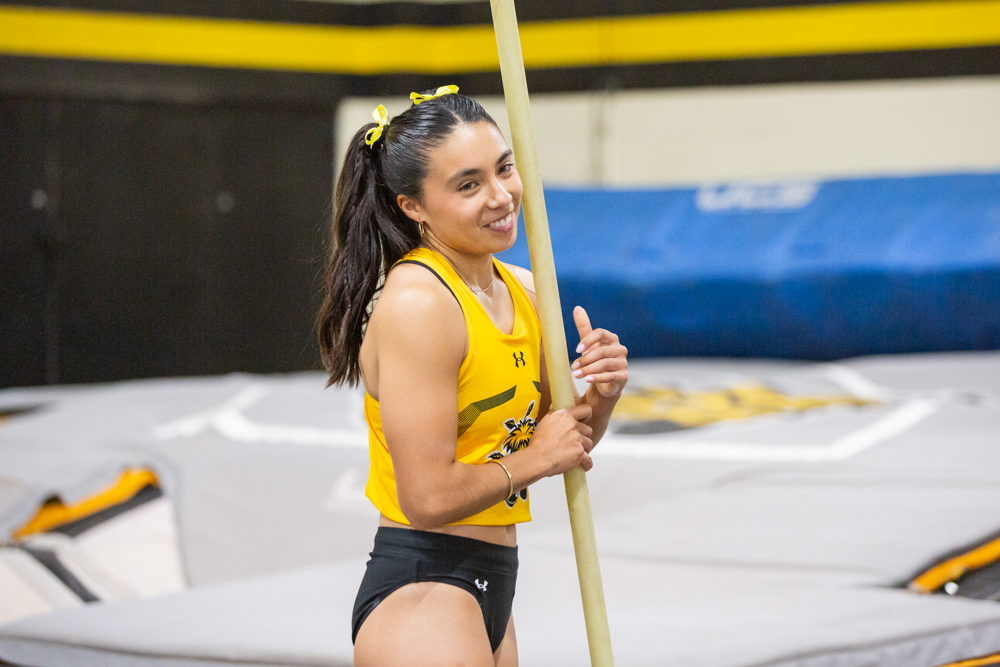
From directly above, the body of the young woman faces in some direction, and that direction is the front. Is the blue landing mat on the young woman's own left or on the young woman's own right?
on the young woman's own left

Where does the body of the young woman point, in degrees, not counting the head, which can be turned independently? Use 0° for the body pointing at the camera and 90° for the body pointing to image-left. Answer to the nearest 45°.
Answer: approximately 315°
